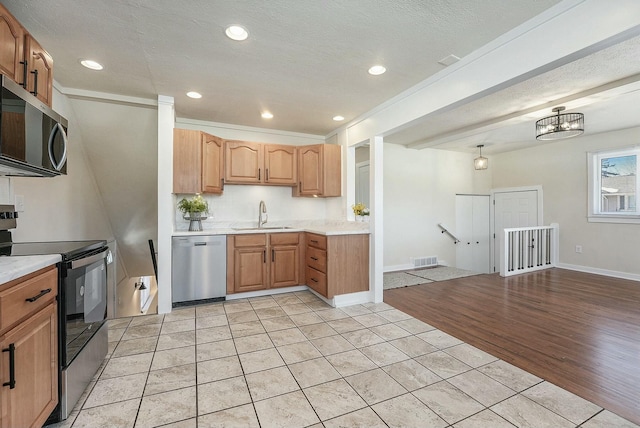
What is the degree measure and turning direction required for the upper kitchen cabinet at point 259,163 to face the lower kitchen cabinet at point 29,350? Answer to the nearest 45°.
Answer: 0° — it already faces it

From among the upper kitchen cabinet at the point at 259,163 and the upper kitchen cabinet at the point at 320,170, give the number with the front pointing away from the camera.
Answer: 0

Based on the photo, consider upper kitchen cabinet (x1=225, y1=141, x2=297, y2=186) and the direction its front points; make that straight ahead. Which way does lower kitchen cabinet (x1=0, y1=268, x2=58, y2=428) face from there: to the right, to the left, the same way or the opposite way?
to the left

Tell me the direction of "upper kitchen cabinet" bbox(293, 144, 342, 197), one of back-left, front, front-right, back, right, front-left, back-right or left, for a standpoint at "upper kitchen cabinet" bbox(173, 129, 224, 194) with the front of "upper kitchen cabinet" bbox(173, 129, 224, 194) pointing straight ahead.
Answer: front-left

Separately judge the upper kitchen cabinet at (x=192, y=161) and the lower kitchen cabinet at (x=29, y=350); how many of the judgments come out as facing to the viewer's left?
0

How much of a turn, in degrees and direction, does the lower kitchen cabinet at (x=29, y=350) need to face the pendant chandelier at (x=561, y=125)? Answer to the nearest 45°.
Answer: approximately 45° to its left

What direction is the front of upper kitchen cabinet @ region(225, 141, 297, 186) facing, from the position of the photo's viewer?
facing the viewer

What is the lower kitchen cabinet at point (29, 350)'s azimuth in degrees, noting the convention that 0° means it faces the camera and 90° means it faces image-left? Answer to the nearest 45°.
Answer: approximately 315°

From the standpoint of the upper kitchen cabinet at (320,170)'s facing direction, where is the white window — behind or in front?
behind

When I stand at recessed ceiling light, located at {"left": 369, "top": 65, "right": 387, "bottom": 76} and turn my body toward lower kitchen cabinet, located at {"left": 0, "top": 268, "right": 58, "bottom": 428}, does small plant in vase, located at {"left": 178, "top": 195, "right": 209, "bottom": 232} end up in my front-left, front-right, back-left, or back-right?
front-right

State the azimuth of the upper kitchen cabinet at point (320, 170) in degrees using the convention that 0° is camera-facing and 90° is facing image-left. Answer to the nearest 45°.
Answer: approximately 45°

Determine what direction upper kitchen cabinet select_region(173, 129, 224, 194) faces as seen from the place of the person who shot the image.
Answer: facing the viewer and to the right of the viewer
